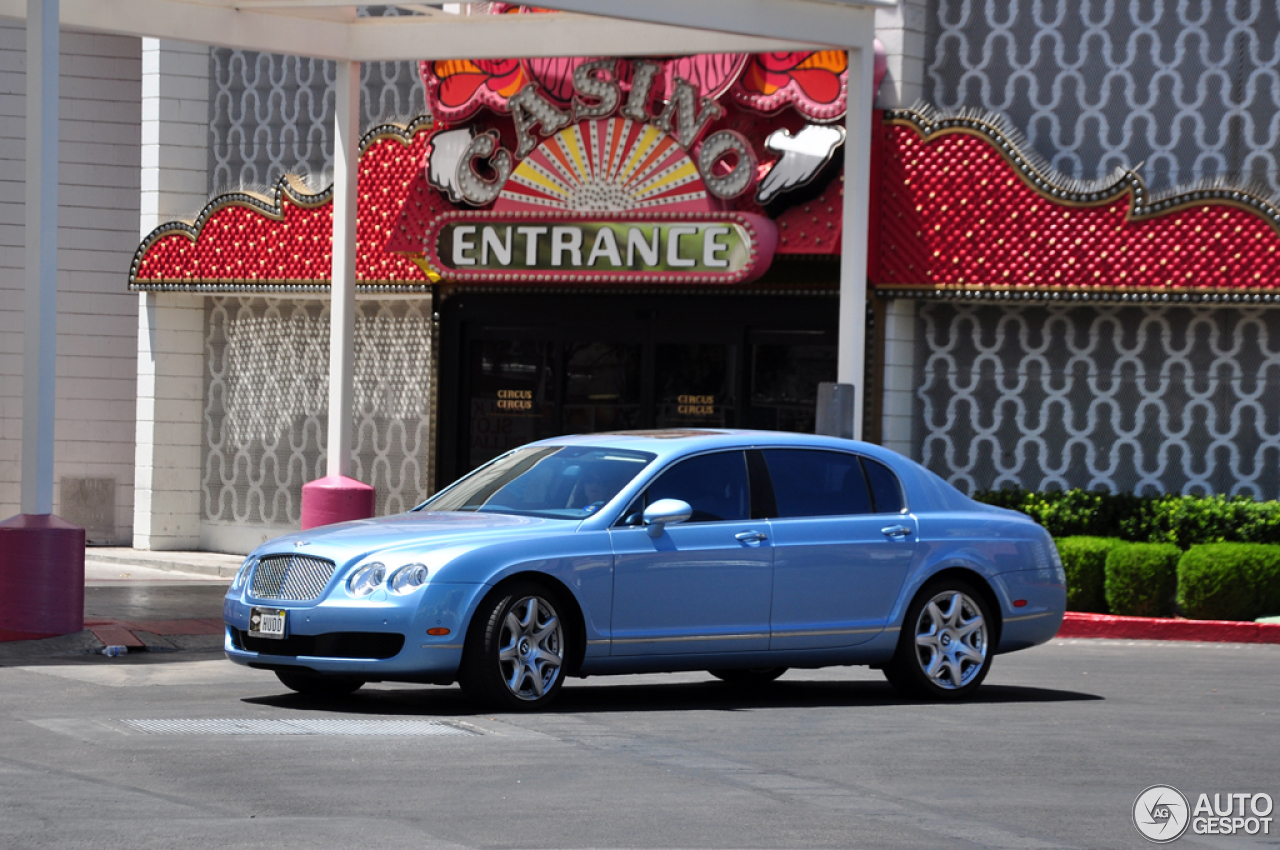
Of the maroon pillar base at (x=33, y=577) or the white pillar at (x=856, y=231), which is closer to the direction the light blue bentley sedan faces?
the maroon pillar base

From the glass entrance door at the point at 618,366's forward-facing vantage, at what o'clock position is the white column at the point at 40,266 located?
The white column is roughly at 1 o'clock from the glass entrance door.

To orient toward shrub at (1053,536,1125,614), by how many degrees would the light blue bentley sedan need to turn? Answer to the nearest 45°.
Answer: approximately 180°

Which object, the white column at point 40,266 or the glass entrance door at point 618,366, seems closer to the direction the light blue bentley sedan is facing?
the white column

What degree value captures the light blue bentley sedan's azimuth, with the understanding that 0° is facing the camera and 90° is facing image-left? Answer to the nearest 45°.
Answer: approximately 45°
